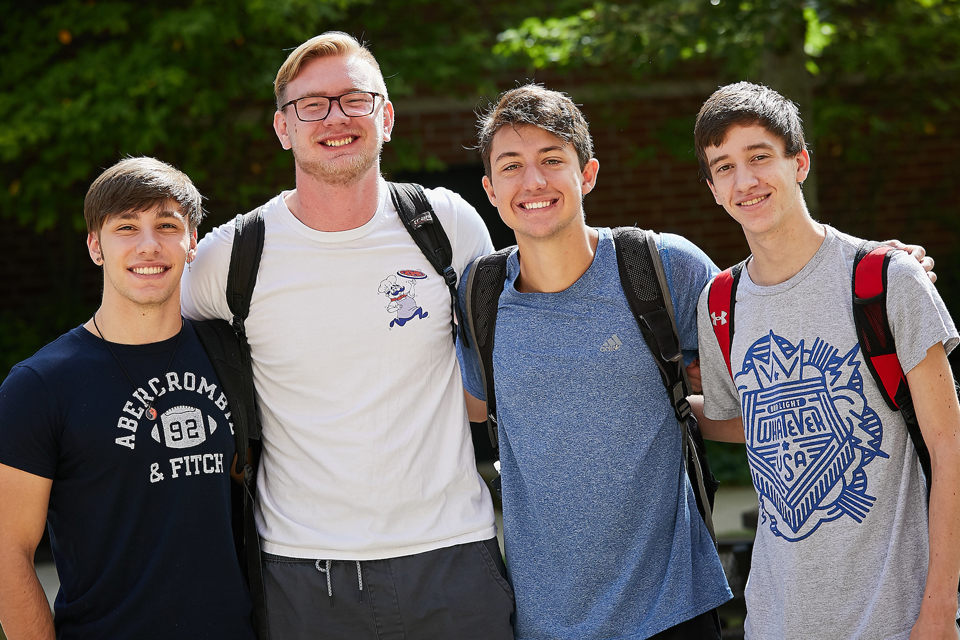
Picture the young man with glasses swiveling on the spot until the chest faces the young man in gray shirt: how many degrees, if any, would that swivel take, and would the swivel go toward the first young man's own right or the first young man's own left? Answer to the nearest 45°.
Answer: approximately 45° to the first young man's own left

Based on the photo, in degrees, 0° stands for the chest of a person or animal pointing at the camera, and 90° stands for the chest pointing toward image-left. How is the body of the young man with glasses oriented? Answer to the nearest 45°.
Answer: approximately 0°

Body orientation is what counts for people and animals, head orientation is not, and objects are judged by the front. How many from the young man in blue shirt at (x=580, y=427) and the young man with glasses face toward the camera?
2

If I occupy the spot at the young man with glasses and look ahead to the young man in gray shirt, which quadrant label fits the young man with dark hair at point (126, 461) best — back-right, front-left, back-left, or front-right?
back-right

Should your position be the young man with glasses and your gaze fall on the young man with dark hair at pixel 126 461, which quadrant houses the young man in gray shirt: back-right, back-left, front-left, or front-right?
back-left

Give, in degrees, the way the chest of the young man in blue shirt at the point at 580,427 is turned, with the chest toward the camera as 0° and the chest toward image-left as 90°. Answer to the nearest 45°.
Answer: approximately 0°
